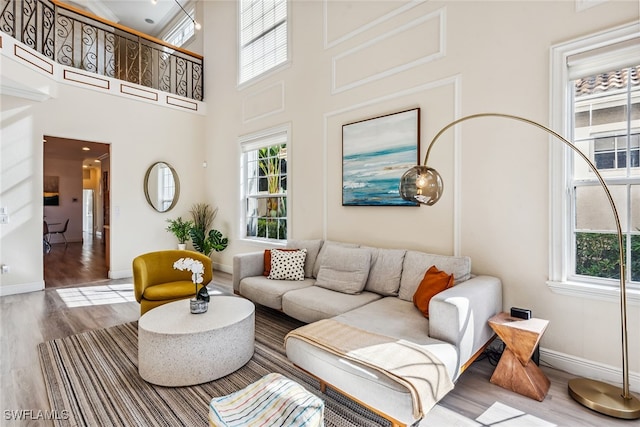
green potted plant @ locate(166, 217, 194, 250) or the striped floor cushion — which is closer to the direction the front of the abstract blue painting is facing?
the striped floor cushion

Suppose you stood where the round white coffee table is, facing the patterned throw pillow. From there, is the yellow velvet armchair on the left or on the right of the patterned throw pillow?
left

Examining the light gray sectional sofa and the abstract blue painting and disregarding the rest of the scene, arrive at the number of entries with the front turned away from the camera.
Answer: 0

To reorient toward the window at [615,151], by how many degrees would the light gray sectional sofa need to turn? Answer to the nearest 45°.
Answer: approximately 135° to its left

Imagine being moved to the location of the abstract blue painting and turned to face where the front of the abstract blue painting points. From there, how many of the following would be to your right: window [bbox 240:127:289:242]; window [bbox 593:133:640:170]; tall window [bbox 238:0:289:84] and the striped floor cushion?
2

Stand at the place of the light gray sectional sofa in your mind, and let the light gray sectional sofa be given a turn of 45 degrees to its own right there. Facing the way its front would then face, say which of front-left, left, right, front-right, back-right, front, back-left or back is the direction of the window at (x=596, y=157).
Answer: back

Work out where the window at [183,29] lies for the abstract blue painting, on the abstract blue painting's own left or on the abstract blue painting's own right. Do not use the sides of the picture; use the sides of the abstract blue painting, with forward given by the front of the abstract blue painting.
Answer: on the abstract blue painting's own right

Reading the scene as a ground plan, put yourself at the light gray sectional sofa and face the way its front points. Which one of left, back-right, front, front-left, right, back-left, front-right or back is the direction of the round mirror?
right

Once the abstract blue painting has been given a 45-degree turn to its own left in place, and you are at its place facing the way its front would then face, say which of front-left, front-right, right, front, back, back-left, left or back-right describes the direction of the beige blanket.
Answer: front

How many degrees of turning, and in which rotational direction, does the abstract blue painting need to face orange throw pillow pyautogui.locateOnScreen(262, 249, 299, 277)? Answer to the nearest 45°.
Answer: approximately 45° to its right

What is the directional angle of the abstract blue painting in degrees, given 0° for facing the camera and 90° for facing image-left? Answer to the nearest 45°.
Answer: approximately 45°

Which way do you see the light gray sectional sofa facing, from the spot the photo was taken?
facing the viewer and to the left of the viewer
